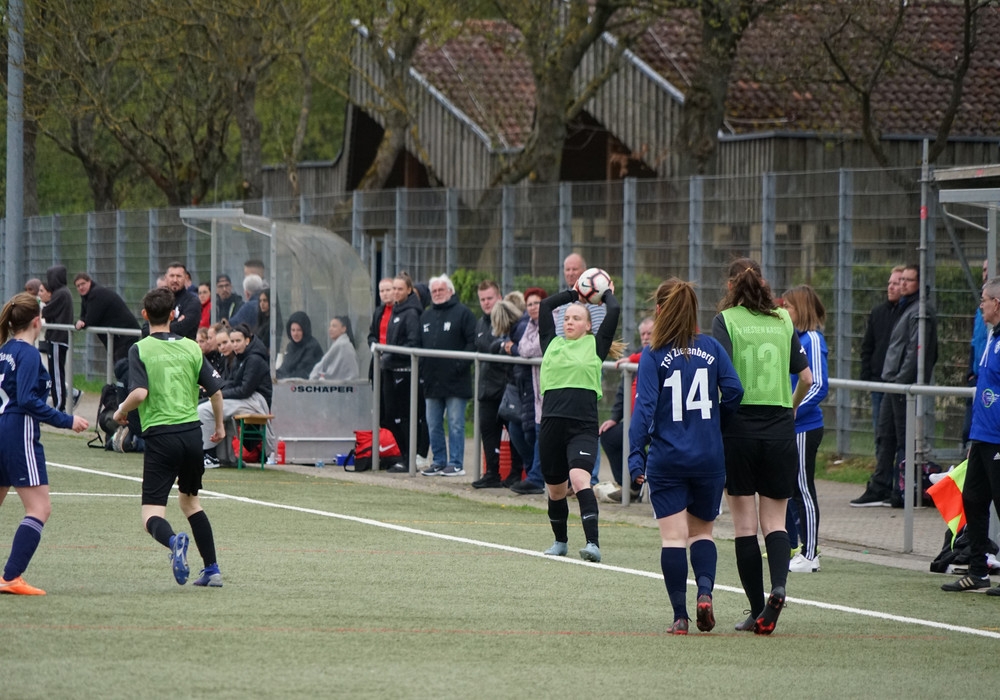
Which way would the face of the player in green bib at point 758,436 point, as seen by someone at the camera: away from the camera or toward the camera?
away from the camera

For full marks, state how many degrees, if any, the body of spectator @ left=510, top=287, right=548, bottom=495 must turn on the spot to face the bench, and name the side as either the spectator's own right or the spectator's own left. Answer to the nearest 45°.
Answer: approximately 90° to the spectator's own right

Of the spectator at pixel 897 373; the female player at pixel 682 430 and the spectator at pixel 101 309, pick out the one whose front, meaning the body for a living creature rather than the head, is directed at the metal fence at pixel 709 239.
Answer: the female player

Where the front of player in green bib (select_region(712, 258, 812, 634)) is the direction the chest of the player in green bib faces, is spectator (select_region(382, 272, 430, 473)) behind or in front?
in front

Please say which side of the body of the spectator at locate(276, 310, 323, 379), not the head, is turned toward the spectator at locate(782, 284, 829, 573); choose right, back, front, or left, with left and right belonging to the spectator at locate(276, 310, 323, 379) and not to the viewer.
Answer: left

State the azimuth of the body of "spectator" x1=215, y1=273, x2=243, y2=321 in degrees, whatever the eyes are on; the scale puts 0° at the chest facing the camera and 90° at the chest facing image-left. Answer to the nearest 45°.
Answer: approximately 0°

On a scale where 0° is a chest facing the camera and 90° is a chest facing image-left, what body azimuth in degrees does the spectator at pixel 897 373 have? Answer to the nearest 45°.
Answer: approximately 45°

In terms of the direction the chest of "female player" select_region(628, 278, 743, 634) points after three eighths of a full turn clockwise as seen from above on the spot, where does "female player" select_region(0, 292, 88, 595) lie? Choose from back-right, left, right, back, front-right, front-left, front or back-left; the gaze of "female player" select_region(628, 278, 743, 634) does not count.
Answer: back-right

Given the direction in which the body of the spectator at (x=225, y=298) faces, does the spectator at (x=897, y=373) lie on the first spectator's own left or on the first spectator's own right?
on the first spectator's own left

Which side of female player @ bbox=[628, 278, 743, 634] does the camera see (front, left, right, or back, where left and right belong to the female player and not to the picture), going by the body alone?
back

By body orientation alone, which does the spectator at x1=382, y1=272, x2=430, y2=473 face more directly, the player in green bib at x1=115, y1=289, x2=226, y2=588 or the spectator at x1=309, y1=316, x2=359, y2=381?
the player in green bib

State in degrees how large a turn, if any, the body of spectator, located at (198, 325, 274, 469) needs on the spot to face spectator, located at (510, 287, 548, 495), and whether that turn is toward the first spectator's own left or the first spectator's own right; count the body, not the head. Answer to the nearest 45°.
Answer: approximately 90° to the first spectator's own left

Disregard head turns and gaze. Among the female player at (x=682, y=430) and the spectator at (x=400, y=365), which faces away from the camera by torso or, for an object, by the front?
the female player

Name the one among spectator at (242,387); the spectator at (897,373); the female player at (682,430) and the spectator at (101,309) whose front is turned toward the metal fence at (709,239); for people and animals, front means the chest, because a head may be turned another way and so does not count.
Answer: the female player

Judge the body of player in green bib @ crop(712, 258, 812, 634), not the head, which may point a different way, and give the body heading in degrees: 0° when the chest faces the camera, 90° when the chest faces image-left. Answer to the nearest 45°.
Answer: approximately 180°
